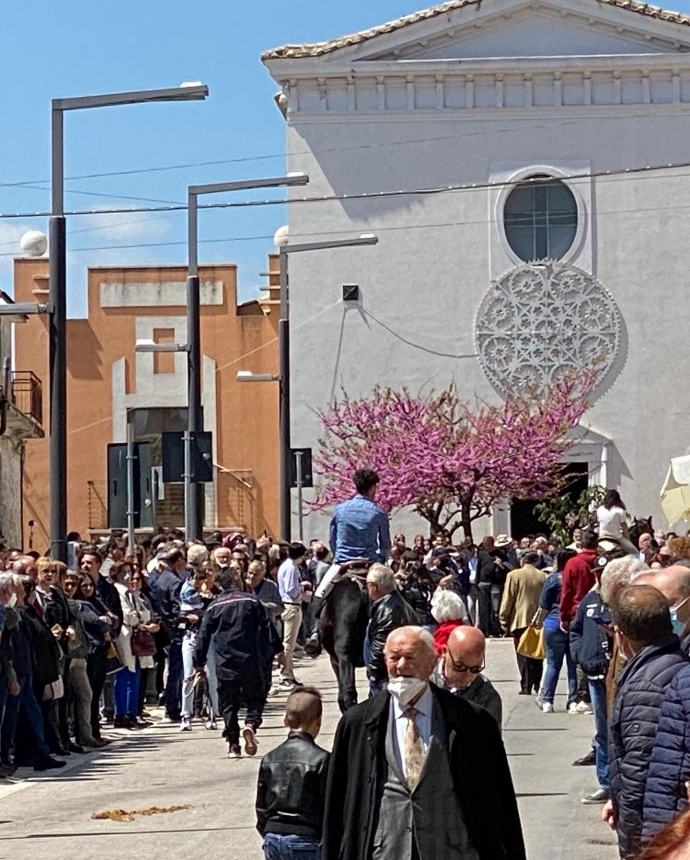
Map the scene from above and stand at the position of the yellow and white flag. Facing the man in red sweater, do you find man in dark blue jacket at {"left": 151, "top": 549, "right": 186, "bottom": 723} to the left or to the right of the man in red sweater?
right

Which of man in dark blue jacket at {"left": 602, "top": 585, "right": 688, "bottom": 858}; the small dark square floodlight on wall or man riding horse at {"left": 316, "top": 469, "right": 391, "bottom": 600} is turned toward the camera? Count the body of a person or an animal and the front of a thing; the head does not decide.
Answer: the small dark square floodlight on wall

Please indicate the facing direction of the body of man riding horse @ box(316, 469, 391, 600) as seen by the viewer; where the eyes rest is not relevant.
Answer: away from the camera

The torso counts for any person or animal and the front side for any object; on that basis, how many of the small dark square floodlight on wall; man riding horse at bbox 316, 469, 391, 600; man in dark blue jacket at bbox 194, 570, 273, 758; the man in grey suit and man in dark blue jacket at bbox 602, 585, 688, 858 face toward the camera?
2

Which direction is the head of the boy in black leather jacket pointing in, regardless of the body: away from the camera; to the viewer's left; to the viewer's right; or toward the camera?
away from the camera

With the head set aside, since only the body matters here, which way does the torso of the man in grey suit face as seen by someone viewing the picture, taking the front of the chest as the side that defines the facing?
toward the camera

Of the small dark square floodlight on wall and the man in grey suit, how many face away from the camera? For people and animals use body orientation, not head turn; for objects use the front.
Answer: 0

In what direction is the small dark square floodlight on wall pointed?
toward the camera

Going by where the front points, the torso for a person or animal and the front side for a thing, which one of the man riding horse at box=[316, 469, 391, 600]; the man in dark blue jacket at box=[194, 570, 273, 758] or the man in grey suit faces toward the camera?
the man in grey suit

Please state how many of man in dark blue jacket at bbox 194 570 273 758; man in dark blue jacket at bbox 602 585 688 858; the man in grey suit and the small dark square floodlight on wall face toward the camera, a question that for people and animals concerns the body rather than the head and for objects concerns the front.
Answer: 2

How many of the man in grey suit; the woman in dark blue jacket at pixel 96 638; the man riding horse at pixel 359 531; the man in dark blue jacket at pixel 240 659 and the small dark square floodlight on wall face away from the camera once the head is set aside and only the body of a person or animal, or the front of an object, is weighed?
2

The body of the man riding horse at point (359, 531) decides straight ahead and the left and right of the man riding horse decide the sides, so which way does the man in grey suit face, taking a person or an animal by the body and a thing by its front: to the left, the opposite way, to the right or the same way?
the opposite way
